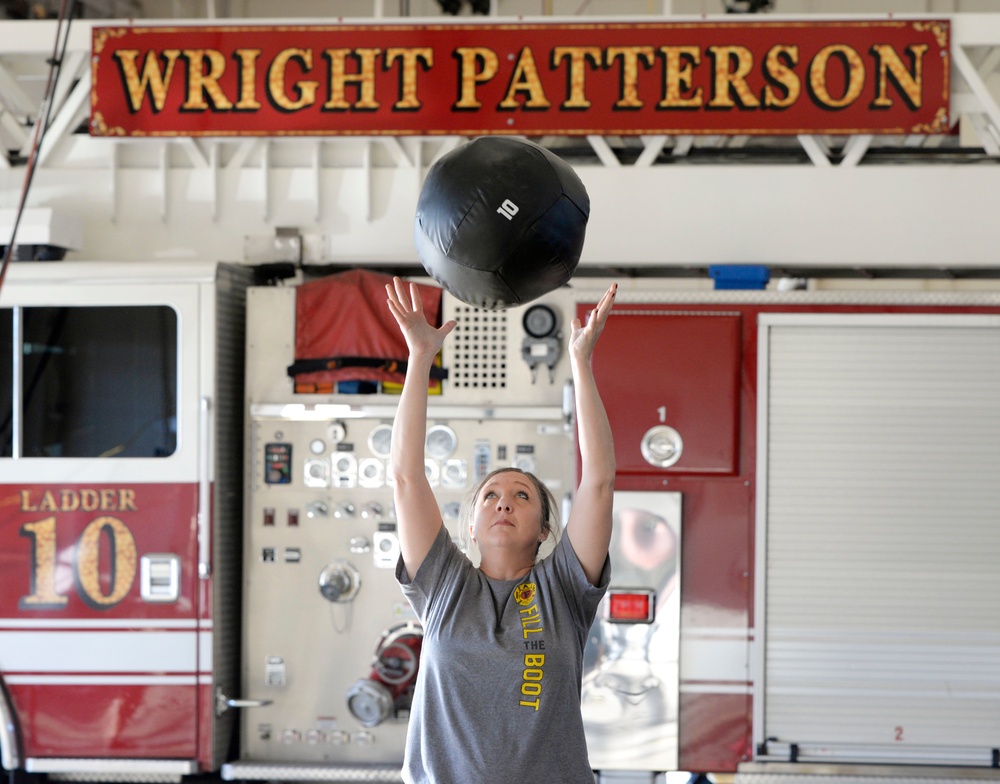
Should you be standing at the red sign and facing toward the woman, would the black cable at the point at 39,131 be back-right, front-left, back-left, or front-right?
front-right

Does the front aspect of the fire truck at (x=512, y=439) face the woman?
no

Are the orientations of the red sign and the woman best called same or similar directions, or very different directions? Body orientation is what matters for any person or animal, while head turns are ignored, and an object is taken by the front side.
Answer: same or similar directions

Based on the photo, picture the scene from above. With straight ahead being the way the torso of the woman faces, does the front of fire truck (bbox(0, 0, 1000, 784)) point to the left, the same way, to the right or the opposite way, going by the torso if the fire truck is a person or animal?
to the right

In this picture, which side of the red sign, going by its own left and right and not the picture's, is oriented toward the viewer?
front

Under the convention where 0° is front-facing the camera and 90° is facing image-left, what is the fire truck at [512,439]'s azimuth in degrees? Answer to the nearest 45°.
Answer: approximately 90°

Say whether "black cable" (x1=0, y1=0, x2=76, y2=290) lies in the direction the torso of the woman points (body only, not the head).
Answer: no

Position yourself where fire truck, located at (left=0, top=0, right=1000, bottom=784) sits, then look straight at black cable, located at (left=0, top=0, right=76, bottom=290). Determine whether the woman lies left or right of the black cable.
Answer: left

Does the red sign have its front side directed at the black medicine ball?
yes

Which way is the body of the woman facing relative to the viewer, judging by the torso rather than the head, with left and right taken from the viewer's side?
facing the viewer

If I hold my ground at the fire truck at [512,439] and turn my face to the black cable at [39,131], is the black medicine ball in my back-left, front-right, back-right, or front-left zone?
front-left

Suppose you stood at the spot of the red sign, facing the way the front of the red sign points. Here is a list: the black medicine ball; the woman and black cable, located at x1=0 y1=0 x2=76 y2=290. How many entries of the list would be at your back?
0

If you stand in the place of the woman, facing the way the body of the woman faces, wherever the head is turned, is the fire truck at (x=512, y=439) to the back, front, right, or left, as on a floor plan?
back

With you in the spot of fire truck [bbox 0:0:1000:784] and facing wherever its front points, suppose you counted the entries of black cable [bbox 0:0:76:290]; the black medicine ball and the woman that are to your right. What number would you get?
0

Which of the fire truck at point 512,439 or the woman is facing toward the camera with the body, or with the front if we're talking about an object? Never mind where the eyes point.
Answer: the woman

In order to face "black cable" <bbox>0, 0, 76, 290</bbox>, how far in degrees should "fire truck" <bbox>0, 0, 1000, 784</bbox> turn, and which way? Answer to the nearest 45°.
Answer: approximately 45° to its left

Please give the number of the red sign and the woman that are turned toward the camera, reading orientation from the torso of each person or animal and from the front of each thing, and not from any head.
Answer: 2
